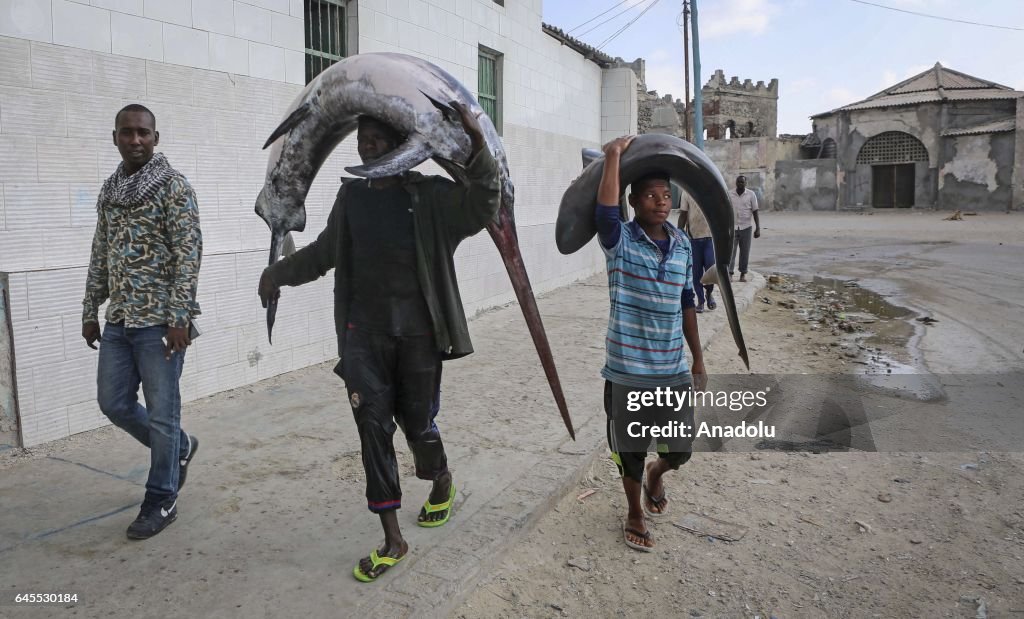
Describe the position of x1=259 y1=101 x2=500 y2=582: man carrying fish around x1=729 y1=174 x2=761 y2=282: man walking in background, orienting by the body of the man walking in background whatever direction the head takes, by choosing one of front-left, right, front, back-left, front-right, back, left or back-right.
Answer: front

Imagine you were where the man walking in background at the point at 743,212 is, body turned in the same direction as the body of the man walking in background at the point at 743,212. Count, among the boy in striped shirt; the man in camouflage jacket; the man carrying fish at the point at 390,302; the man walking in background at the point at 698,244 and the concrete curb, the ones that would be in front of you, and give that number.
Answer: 5

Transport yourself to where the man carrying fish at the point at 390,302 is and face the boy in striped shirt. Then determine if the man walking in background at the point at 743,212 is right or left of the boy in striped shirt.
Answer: left

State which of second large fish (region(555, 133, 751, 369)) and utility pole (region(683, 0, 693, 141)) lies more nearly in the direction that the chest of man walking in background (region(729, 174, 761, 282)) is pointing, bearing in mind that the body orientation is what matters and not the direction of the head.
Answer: the second large fish

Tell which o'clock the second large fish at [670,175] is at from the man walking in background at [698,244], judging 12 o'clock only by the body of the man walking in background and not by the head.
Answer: The second large fish is roughly at 12 o'clock from the man walking in background.

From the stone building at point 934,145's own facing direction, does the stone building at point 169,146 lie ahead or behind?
ahead

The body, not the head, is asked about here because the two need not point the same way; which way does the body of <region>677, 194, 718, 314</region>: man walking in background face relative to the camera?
toward the camera

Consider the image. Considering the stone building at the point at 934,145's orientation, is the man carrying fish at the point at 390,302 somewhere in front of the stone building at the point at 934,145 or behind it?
in front

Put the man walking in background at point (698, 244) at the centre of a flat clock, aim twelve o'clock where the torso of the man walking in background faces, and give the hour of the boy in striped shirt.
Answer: The boy in striped shirt is roughly at 12 o'clock from the man walking in background.

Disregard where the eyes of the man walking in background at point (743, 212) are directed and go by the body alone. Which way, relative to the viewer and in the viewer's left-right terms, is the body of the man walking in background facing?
facing the viewer

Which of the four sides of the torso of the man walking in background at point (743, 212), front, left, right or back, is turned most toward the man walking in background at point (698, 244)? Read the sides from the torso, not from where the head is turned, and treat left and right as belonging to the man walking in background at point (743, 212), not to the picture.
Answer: front

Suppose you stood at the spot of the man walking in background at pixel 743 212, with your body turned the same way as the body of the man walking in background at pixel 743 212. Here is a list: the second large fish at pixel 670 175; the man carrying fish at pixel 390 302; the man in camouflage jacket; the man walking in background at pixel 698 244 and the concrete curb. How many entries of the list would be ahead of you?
5
